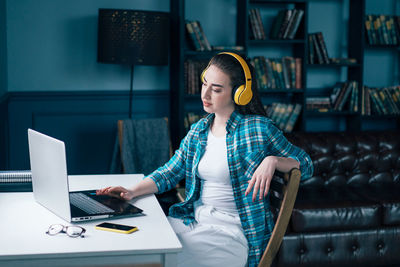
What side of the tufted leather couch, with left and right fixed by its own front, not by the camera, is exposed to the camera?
front

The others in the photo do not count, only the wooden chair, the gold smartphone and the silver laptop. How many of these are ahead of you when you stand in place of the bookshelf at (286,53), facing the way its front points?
3

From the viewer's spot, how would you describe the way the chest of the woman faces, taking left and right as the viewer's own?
facing the viewer and to the left of the viewer

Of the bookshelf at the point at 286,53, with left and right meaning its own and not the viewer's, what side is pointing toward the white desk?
front

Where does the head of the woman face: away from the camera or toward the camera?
toward the camera

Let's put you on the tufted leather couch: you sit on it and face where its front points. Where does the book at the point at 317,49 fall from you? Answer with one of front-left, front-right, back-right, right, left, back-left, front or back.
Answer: back

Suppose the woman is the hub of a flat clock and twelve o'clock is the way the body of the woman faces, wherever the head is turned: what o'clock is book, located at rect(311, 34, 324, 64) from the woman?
The book is roughly at 5 o'clock from the woman.

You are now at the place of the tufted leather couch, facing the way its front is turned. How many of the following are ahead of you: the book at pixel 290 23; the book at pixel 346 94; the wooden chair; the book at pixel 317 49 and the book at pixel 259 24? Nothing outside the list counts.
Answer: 1

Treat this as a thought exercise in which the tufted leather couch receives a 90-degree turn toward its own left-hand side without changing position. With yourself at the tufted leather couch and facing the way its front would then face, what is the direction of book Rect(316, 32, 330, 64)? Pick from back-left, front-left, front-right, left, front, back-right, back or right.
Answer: left

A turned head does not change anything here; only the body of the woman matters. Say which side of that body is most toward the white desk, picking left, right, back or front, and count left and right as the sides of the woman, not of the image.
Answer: front

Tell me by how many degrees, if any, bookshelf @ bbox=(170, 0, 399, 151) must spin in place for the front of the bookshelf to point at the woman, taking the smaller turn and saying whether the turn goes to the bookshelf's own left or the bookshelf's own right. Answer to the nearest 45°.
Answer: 0° — it already faces them

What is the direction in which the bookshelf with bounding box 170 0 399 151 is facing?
toward the camera

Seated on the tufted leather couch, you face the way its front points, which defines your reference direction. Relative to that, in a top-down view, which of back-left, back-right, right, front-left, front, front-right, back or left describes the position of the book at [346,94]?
back

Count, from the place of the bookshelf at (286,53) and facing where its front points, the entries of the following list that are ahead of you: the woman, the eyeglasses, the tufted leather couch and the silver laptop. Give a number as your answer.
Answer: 4

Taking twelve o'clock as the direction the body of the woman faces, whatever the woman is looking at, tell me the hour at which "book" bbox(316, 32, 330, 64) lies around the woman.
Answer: The book is roughly at 5 o'clock from the woman.

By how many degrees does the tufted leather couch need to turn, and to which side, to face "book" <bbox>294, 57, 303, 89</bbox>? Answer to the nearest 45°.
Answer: approximately 180°

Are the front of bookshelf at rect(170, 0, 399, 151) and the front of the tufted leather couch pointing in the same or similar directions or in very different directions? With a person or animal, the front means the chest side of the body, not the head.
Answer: same or similar directions

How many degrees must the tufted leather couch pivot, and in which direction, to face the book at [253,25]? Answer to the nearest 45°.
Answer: approximately 135° to its right
